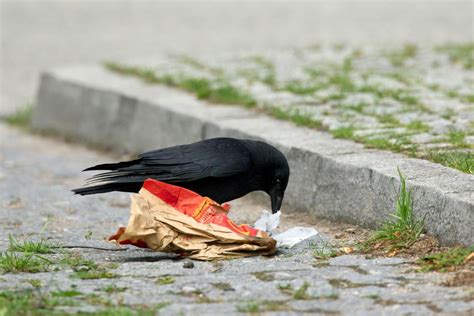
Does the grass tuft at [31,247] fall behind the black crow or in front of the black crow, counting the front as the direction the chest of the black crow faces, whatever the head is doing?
behind

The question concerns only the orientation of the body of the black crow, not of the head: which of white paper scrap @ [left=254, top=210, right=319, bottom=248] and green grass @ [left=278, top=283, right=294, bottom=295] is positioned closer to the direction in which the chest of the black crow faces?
the white paper scrap

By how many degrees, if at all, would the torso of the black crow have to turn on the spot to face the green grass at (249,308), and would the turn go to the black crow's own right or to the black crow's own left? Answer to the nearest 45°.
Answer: approximately 90° to the black crow's own right

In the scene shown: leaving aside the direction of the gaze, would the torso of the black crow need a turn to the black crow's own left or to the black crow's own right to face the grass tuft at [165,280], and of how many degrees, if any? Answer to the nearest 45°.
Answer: approximately 90° to the black crow's own right

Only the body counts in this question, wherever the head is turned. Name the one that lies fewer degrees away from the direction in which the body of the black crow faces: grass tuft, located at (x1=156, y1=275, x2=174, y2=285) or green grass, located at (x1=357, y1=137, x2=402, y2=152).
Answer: the green grass

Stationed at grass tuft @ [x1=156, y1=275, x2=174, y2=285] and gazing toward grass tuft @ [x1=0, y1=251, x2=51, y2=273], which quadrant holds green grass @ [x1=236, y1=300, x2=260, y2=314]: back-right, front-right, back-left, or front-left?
back-left

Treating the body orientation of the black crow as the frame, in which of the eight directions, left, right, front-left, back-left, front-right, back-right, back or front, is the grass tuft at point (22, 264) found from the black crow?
back-right

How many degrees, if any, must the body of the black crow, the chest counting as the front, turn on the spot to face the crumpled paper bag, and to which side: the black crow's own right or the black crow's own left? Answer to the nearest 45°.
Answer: approximately 90° to the black crow's own right

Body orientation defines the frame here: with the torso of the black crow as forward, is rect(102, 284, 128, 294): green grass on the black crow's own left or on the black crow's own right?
on the black crow's own right

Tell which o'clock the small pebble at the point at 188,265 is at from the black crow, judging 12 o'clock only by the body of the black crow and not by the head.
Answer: The small pebble is roughly at 3 o'clock from the black crow.

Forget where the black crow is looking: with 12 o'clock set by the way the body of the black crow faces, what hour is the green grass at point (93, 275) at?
The green grass is roughly at 4 o'clock from the black crow.

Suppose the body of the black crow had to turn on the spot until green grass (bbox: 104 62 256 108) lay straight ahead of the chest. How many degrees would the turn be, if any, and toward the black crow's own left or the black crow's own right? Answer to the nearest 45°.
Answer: approximately 90° to the black crow's own left

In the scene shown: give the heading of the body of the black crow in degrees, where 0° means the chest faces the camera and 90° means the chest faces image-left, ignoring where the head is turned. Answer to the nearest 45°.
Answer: approximately 270°

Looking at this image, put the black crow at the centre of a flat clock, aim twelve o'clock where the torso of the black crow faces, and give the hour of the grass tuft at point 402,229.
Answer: The grass tuft is roughly at 1 o'clock from the black crow.
